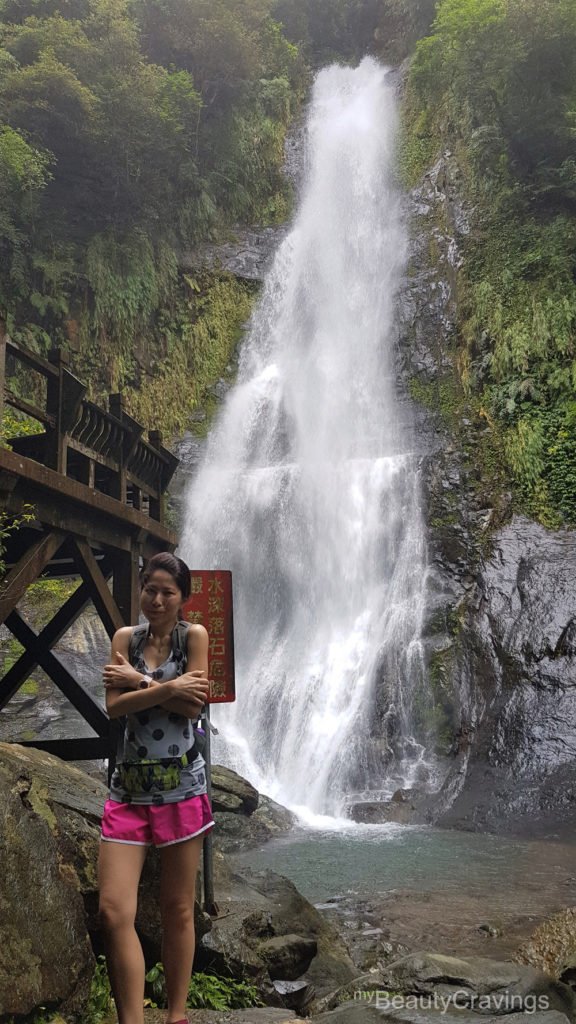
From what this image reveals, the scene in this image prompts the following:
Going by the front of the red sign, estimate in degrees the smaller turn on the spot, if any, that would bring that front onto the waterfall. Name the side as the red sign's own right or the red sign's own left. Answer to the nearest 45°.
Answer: approximately 180°

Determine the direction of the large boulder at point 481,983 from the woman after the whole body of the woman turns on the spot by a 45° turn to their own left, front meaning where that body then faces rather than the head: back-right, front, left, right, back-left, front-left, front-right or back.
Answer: left

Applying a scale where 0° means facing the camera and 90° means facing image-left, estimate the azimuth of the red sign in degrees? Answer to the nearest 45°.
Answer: approximately 0°

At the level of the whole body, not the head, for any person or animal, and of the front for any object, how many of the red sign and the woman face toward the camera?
2

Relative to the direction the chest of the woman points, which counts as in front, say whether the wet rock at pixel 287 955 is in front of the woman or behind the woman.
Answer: behind

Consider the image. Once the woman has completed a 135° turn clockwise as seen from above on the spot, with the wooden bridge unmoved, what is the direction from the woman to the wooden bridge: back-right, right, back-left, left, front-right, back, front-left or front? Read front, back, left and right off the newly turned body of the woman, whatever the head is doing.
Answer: front-right

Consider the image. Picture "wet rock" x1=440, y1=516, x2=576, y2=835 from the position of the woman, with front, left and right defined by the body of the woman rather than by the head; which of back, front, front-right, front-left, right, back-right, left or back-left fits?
back-left

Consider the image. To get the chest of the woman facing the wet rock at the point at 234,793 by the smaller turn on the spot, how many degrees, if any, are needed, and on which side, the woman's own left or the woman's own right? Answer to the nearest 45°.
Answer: approximately 180°

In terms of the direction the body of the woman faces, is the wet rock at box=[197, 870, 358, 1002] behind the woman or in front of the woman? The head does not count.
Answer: behind

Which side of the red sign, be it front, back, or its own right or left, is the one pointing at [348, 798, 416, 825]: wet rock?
back
